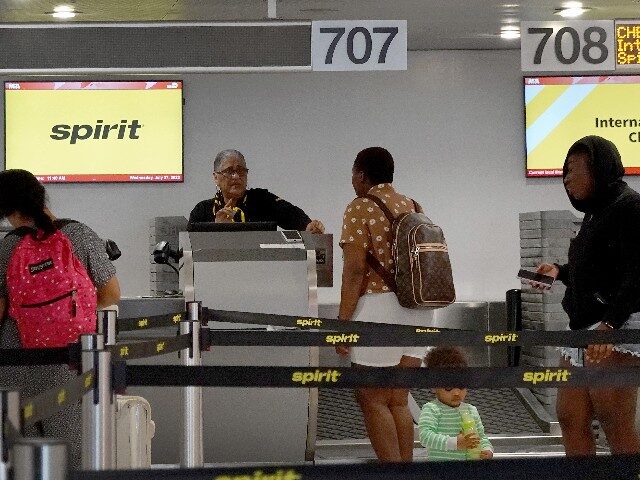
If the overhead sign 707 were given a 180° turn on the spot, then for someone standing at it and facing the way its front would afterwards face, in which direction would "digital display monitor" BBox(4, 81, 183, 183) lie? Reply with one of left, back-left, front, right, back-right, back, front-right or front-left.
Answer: front-left

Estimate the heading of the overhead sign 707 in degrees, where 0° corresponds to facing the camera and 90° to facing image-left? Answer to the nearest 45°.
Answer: approximately 0°

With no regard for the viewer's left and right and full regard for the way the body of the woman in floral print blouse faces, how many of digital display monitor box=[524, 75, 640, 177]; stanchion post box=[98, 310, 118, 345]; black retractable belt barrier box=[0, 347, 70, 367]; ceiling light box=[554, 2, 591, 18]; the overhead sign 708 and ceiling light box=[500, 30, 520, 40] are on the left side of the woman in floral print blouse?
2

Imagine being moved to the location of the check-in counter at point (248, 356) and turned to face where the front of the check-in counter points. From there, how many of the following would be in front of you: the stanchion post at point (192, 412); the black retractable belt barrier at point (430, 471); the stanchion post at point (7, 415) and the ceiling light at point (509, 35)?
3

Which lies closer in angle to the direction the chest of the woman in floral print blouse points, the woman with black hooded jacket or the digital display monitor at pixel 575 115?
the digital display monitor

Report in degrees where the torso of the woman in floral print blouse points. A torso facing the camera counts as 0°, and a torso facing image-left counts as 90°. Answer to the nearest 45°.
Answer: approximately 135°

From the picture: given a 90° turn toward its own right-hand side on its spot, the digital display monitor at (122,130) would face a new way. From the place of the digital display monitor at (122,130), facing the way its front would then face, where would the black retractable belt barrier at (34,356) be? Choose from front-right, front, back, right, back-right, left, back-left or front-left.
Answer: left

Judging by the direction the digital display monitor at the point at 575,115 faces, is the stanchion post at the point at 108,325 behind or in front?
in front

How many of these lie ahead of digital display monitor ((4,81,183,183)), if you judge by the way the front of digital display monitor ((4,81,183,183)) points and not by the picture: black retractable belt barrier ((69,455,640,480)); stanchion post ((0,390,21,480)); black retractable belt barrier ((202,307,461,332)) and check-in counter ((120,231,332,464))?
4

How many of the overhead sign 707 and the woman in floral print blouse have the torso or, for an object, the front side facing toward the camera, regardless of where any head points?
1

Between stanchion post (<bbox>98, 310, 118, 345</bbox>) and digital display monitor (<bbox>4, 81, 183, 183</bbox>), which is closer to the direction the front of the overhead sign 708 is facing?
the stanchion post

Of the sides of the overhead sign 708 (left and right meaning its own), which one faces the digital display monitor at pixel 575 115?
back

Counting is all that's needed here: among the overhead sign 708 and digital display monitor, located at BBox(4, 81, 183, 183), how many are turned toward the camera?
2

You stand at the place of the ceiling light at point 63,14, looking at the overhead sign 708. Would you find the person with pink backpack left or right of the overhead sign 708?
right
